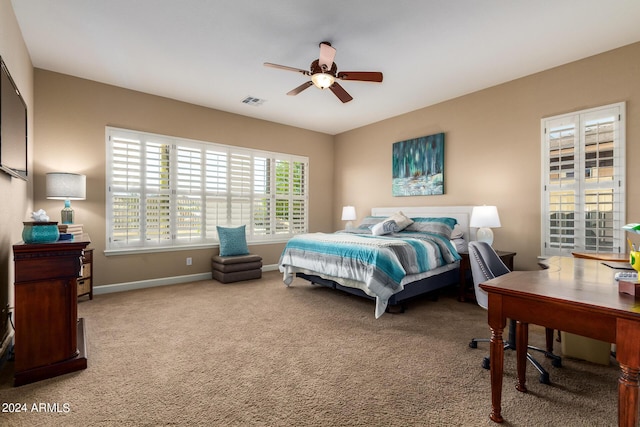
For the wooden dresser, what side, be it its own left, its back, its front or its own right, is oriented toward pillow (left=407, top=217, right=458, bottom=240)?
front

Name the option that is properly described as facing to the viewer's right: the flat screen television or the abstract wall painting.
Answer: the flat screen television

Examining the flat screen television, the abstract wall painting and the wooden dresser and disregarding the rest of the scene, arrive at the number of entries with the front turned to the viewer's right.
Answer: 2

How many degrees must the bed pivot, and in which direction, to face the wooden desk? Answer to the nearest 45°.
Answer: approximately 45° to its left

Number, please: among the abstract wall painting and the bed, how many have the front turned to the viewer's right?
0

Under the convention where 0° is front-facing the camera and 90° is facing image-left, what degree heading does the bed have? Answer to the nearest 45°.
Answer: approximately 45°

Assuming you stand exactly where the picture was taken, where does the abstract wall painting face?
facing the viewer and to the left of the viewer

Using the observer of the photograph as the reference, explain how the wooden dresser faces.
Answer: facing to the right of the viewer

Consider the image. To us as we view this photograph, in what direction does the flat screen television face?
facing to the right of the viewer
